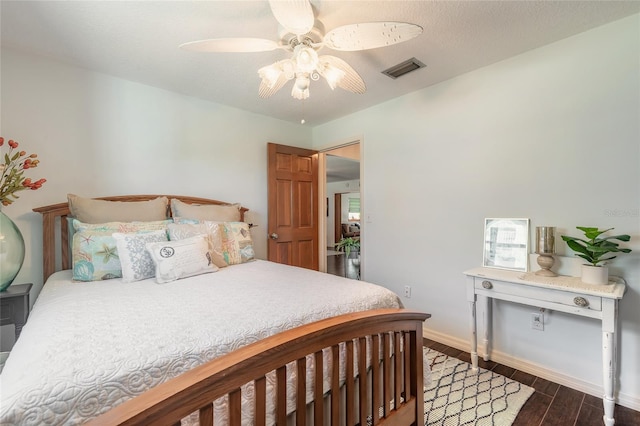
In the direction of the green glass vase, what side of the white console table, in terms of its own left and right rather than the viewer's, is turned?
front

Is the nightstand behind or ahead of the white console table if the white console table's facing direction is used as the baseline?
ahead

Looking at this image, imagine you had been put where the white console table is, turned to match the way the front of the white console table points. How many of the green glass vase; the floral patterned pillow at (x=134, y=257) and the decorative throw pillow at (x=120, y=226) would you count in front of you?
3

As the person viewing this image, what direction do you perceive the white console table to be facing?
facing the viewer and to the left of the viewer

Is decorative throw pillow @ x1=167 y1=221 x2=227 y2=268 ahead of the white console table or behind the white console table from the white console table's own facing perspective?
ahead

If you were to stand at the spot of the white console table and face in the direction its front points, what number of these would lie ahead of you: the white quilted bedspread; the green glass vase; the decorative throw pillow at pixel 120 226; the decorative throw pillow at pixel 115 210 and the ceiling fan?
5

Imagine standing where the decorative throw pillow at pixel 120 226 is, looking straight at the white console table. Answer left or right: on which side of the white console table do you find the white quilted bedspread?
right
